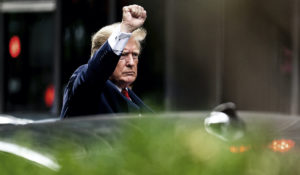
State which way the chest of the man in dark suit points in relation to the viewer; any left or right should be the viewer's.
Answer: facing the viewer and to the right of the viewer

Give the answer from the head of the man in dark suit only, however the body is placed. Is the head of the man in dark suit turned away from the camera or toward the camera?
toward the camera
